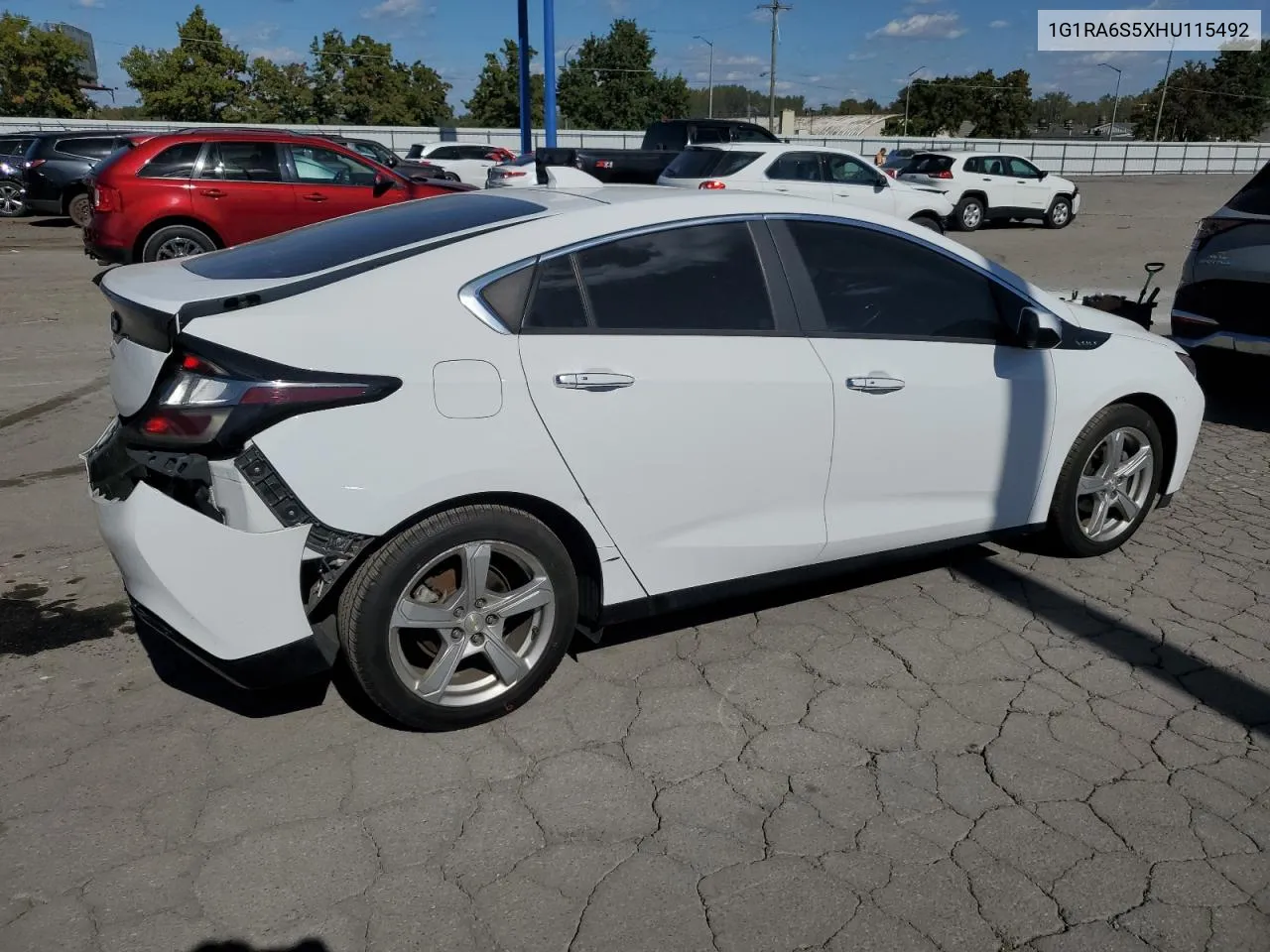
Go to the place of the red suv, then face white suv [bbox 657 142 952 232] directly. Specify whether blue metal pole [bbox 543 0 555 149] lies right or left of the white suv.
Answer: left

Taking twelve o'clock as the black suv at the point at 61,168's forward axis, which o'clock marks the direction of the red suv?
The red suv is roughly at 4 o'clock from the black suv.

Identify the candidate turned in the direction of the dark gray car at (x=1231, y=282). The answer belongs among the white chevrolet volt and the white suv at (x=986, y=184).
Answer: the white chevrolet volt

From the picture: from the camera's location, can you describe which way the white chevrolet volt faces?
facing away from the viewer and to the right of the viewer

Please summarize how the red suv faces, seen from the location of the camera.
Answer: facing to the right of the viewer

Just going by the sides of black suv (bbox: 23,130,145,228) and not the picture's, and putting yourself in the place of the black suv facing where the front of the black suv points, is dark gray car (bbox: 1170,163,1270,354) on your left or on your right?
on your right

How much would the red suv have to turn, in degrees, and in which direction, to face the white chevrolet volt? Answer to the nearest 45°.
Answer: approximately 90° to its right

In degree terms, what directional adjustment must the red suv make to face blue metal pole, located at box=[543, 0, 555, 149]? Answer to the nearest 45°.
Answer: approximately 45° to its left

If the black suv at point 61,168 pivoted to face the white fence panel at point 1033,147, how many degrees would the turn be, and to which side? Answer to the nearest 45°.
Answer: approximately 45° to its right
